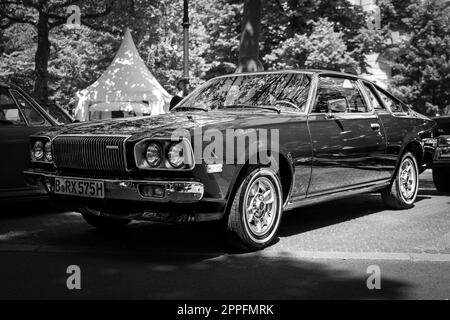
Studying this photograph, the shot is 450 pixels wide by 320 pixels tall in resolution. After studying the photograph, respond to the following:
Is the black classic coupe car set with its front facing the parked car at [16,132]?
no

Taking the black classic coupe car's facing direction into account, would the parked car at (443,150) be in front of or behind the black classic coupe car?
behind

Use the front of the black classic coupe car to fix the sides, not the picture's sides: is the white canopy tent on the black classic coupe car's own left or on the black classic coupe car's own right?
on the black classic coupe car's own right

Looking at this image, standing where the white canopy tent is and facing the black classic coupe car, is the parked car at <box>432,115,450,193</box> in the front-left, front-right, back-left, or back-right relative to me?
front-left

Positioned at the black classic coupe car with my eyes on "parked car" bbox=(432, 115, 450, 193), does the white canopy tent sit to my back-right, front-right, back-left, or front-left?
front-left

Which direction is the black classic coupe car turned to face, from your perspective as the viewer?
facing the viewer and to the left of the viewer

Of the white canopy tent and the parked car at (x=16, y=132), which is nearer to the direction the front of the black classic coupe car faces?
the parked car
